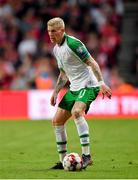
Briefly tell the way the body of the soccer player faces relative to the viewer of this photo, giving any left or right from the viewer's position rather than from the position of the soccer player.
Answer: facing the viewer and to the left of the viewer
